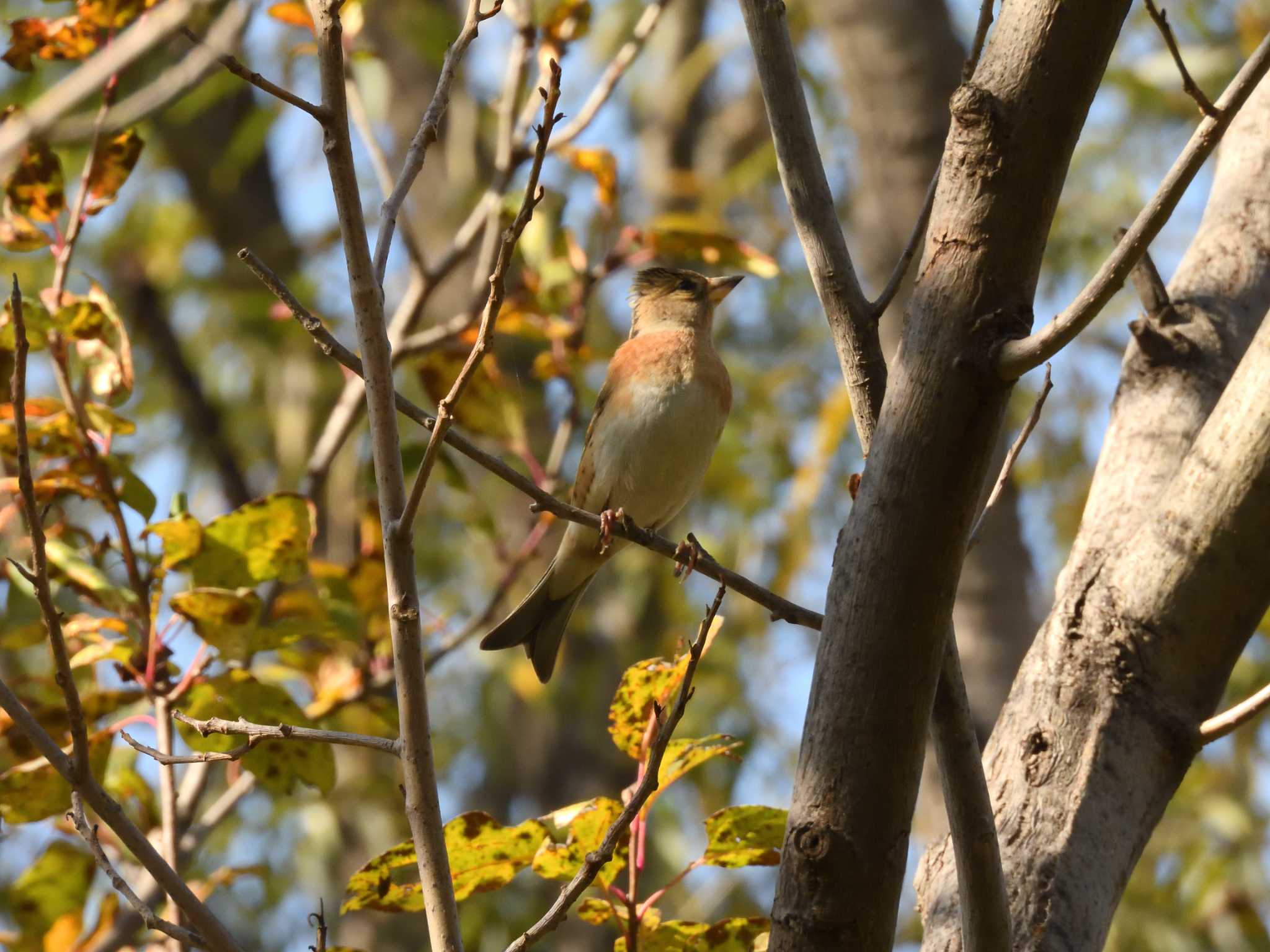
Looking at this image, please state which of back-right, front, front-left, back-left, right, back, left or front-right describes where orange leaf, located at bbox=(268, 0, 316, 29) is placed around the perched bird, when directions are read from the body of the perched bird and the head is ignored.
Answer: right

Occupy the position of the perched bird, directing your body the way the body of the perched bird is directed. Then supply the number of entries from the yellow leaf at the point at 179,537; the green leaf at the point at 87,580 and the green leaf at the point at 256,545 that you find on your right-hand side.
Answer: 3

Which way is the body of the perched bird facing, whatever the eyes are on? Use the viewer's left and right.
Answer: facing the viewer and to the right of the viewer

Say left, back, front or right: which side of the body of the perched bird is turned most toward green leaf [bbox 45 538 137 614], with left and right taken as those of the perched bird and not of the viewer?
right

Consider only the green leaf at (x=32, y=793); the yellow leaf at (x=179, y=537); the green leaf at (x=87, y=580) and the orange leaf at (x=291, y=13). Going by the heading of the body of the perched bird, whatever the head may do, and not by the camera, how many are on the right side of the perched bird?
4

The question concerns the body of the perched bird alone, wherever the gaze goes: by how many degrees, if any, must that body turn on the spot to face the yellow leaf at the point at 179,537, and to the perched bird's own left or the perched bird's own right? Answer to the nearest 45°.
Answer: approximately 90° to the perched bird's own right
